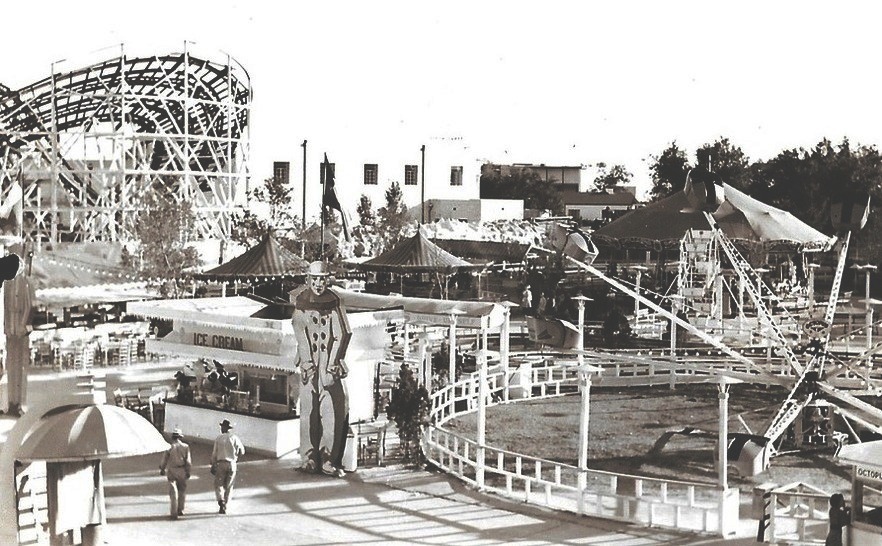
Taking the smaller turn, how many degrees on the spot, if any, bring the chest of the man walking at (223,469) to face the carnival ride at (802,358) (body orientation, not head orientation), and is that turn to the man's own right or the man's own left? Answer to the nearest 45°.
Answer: approximately 90° to the man's own right

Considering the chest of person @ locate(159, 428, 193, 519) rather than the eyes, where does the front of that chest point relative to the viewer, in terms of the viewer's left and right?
facing away from the viewer

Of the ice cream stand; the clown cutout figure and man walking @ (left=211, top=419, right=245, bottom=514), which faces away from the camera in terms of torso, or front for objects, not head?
the man walking

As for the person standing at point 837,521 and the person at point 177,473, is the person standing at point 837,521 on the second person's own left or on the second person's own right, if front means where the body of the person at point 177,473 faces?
on the second person's own right

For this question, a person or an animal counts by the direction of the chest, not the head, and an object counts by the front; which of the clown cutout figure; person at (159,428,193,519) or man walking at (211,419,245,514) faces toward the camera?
the clown cutout figure

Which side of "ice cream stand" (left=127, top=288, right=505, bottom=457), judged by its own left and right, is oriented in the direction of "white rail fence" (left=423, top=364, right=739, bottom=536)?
left

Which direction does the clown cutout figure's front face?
toward the camera

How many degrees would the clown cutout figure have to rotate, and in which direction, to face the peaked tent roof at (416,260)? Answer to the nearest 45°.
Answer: approximately 180°

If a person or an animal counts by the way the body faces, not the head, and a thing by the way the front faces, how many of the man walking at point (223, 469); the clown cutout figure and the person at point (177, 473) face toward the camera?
1

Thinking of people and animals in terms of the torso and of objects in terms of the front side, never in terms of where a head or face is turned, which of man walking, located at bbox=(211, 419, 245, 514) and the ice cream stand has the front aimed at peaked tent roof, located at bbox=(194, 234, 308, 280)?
the man walking

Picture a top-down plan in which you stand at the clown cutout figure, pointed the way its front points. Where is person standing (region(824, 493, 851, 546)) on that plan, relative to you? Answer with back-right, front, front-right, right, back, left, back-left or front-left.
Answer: front-left

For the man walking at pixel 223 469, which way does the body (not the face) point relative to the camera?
away from the camera

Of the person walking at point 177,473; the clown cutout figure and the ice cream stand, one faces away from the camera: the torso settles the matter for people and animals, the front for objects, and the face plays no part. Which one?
the person walking

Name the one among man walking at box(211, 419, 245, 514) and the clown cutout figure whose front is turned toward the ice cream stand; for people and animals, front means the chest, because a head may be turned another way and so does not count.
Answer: the man walking

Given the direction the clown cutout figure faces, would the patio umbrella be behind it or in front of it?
in front

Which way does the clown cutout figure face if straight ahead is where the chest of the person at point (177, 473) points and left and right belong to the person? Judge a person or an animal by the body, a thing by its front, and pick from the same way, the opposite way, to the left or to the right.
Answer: the opposite way
